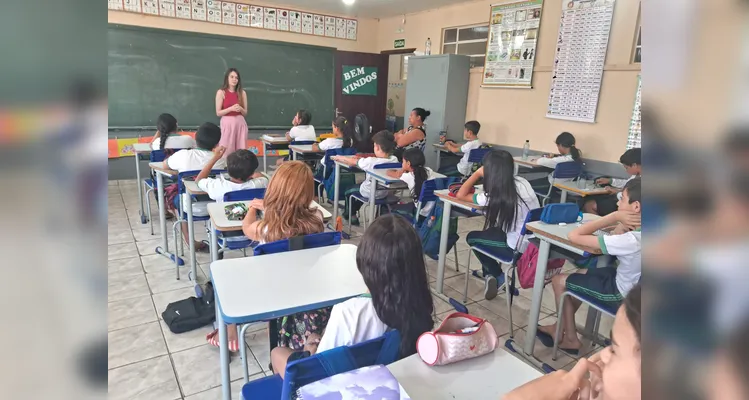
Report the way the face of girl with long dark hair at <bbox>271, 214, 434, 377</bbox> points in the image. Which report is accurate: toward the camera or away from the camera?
away from the camera

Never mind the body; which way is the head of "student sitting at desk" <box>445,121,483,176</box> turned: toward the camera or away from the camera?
away from the camera

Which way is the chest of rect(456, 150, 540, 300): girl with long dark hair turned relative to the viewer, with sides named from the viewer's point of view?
facing away from the viewer and to the left of the viewer

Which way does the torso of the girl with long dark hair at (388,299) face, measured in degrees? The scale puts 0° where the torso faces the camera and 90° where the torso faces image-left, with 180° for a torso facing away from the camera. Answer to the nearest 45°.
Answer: approximately 135°

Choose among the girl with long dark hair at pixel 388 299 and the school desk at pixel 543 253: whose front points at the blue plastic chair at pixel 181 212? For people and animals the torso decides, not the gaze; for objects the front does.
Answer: the girl with long dark hair

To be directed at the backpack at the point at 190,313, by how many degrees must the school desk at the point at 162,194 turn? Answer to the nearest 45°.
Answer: approximately 45° to its right

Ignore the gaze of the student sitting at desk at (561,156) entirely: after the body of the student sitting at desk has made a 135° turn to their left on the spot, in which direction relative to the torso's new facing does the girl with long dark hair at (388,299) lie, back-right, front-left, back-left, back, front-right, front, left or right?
front-right

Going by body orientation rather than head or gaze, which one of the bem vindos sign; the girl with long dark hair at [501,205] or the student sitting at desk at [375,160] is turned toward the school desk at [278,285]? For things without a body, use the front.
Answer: the bem vindos sign

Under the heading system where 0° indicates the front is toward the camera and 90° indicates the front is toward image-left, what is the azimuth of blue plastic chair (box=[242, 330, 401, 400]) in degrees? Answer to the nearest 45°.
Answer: approximately 135°

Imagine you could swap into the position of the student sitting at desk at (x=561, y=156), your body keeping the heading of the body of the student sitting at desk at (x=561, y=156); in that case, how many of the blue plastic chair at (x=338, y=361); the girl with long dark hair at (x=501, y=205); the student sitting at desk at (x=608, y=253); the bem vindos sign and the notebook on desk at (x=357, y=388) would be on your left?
4

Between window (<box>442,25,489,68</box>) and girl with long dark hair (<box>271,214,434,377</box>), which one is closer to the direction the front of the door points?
the girl with long dark hair

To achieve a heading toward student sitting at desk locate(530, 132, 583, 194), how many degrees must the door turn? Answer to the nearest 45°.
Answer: approximately 45° to its left

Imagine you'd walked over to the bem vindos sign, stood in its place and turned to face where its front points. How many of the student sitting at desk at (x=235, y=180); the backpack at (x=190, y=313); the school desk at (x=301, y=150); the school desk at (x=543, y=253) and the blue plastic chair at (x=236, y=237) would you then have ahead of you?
5

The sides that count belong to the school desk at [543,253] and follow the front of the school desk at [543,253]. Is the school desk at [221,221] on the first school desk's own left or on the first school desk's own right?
on the first school desk's own right

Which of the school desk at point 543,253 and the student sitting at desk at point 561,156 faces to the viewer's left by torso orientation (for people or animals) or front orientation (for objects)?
the student sitting at desk

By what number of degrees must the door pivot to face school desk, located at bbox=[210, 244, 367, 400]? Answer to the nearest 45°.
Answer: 0° — it already faces it

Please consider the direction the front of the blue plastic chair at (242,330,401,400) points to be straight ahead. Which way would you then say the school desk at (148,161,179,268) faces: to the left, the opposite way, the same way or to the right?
the opposite way
